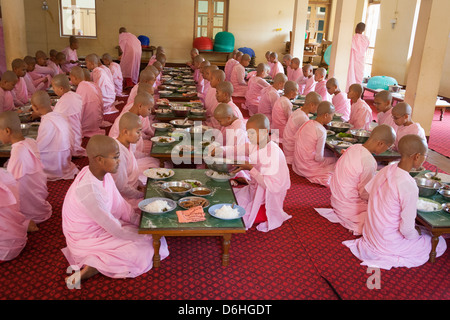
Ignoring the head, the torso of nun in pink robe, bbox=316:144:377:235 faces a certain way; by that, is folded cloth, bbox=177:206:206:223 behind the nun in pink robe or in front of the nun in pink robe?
behind

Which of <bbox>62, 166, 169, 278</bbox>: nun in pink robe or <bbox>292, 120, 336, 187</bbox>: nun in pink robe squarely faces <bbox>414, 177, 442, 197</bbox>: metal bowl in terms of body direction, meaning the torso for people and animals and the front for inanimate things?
<bbox>62, 166, 169, 278</bbox>: nun in pink robe

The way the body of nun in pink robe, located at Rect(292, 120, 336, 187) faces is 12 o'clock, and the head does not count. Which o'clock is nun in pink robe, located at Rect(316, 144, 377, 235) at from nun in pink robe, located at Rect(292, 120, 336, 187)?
nun in pink robe, located at Rect(316, 144, 377, 235) is roughly at 4 o'clock from nun in pink robe, located at Rect(292, 120, 336, 187).

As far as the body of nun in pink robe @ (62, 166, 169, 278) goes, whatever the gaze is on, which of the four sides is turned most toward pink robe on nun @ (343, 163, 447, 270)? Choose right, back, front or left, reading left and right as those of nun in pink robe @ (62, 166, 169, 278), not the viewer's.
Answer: front

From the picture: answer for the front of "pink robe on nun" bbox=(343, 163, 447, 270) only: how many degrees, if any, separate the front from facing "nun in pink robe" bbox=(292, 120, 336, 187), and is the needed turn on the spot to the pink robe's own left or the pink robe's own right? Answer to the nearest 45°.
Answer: approximately 90° to the pink robe's own left

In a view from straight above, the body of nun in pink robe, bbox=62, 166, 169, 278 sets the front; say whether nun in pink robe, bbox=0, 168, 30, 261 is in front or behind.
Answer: behind

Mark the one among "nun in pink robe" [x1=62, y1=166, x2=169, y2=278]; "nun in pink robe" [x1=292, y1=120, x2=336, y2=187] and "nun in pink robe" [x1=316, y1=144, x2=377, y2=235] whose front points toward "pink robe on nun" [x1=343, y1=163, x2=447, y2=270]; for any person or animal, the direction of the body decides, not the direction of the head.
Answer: "nun in pink robe" [x1=62, y1=166, x2=169, y2=278]

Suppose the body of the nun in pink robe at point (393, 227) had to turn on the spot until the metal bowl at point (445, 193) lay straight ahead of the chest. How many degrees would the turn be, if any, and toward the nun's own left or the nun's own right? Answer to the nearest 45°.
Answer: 0° — they already face it

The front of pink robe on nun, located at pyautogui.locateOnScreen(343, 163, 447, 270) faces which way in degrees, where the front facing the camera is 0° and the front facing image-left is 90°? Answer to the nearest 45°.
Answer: approximately 225°

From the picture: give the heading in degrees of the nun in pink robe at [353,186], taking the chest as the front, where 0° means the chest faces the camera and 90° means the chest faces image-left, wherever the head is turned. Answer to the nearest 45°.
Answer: approximately 225°

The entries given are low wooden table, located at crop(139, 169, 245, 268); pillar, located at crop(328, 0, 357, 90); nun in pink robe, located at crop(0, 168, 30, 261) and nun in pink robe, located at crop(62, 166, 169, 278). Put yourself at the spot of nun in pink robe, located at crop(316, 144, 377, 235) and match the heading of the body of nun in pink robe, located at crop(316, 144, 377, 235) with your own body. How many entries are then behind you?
3

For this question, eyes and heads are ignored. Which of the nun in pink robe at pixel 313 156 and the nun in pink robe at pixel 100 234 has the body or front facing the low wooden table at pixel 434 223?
the nun in pink robe at pixel 100 234

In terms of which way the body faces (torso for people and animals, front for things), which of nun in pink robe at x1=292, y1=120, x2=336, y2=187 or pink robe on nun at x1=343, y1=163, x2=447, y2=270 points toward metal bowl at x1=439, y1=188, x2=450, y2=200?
pink robe on nun at x1=343, y1=163, x2=447, y2=270

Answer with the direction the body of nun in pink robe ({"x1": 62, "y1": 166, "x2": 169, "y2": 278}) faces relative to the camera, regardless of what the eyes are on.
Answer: to the viewer's right

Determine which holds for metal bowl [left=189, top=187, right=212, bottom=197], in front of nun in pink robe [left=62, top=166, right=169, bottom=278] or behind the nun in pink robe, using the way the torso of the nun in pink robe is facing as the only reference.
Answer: in front

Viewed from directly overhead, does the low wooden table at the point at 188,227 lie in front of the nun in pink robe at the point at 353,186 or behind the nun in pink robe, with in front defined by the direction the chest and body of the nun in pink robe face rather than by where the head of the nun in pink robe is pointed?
behind
